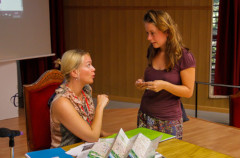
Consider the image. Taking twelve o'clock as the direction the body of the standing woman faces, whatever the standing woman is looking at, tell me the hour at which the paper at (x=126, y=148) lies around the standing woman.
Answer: The paper is roughly at 11 o'clock from the standing woman.

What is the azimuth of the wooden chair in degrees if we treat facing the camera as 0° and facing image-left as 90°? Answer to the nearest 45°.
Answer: approximately 315°

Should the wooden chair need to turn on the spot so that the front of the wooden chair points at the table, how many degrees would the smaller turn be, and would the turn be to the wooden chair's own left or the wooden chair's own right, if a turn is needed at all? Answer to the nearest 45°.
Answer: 0° — it already faces it

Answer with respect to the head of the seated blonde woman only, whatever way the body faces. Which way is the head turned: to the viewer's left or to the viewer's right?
to the viewer's right

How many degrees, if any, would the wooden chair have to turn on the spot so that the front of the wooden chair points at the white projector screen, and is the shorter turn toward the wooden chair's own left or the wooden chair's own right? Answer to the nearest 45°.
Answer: approximately 135° to the wooden chair's own left

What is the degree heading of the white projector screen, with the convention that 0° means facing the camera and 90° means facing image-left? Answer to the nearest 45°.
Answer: approximately 315°

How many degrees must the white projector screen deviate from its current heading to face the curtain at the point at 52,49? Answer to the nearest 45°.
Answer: approximately 90° to its left

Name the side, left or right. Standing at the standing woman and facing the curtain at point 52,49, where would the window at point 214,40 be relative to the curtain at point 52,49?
right

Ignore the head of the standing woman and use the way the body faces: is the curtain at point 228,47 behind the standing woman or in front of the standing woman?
behind

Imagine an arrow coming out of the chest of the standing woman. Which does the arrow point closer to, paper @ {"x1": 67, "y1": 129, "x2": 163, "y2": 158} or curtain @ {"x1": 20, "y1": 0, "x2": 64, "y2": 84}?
the paper

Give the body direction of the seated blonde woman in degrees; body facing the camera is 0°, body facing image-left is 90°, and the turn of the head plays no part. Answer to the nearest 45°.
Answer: approximately 315°
